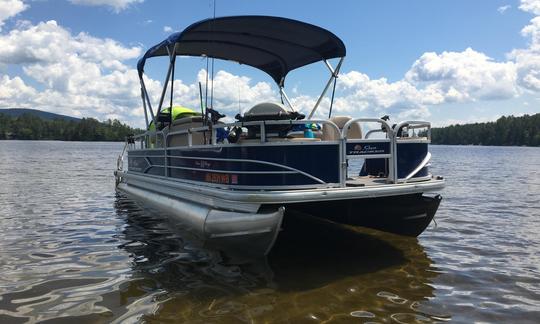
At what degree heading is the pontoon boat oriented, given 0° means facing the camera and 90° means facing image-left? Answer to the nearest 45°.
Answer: approximately 315°
